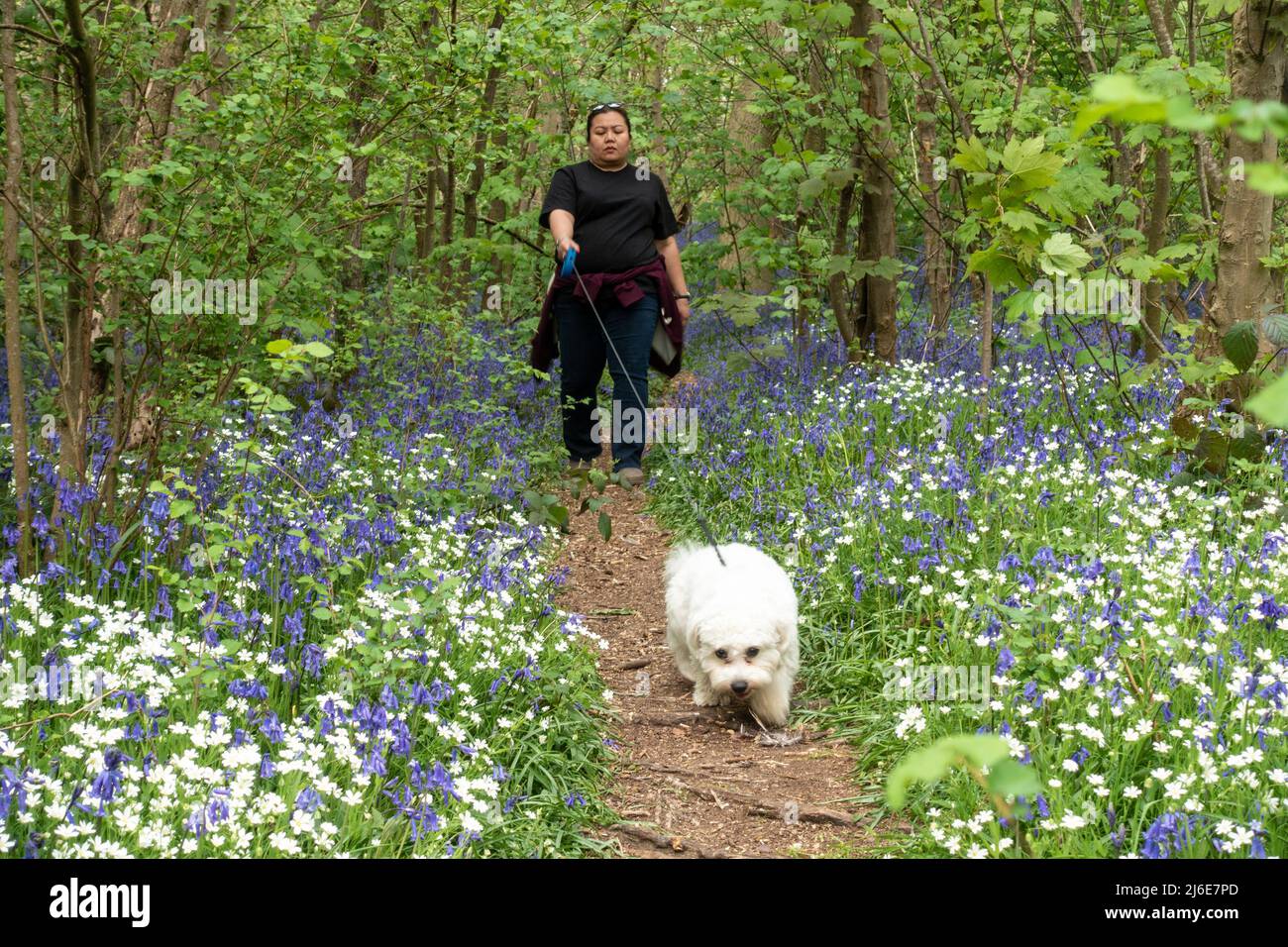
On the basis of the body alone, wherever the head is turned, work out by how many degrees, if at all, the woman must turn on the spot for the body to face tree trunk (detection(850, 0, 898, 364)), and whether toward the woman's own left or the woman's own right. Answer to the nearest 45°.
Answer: approximately 135° to the woman's own left

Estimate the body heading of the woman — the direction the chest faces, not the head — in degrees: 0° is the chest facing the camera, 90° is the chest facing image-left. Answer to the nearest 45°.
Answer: approximately 0°

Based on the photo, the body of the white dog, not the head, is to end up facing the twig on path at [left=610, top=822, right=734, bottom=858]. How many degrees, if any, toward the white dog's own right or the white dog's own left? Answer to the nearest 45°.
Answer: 0° — it already faces it

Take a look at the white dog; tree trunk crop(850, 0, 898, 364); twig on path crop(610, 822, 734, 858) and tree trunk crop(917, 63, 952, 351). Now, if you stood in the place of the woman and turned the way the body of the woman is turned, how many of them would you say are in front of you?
2

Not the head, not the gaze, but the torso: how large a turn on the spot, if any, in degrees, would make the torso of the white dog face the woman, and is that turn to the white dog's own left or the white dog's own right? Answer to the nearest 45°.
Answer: approximately 180°

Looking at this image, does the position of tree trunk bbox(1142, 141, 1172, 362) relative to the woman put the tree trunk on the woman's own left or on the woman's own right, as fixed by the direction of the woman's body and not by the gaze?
on the woman's own left

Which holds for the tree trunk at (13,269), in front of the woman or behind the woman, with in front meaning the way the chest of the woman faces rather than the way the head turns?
in front

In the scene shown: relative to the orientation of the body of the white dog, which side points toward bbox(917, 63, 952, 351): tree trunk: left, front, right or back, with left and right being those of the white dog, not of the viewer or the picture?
back

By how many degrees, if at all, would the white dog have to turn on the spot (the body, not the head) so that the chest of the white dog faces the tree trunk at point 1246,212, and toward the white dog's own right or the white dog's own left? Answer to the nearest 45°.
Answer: approximately 135° to the white dog's own left

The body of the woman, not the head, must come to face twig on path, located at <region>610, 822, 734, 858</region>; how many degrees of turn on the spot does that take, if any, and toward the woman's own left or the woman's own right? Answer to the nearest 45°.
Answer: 0° — they already face it

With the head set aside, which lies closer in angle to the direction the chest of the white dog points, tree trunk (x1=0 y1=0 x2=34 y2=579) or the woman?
the tree trunk
